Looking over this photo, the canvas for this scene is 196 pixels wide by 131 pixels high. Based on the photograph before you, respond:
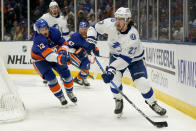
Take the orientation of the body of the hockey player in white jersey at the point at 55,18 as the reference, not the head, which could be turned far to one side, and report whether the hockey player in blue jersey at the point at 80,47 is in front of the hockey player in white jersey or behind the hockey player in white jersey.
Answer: in front

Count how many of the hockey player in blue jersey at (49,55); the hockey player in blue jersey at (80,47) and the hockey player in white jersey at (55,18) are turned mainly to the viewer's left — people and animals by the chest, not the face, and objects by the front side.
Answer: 0

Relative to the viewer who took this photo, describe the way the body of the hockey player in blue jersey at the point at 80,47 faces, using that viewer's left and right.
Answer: facing the viewer and to the right of the viewer

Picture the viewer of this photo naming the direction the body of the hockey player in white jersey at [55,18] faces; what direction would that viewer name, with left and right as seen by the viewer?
facing the viewer

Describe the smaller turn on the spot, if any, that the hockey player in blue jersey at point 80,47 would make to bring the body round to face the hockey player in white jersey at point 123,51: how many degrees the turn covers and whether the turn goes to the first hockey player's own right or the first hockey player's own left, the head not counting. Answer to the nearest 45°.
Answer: approximately 45° to the first hockey player's own right

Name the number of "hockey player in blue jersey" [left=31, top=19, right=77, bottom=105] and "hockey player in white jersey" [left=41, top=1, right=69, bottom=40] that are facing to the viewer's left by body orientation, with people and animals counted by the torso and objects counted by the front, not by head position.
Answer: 0

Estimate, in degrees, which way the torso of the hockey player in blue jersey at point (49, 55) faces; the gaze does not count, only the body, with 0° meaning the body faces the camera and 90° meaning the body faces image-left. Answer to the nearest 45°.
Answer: approximately 315°

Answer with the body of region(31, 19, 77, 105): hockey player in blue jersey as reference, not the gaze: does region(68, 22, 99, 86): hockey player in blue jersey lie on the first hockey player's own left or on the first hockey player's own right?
on the first hockey player's own left

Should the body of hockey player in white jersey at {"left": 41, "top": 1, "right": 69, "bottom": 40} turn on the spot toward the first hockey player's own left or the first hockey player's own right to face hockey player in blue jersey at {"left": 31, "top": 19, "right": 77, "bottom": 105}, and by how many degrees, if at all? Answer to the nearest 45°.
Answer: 0° — they already face them

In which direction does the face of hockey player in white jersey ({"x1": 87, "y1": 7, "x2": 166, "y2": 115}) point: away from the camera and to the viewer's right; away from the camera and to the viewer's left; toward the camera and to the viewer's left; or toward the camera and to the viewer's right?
toward the camera and to the viewer's left

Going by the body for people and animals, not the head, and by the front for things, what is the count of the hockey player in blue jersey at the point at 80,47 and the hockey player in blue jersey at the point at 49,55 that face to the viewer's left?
0

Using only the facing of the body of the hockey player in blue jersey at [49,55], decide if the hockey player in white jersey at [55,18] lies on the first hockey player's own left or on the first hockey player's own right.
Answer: on the first hockey player's own left
